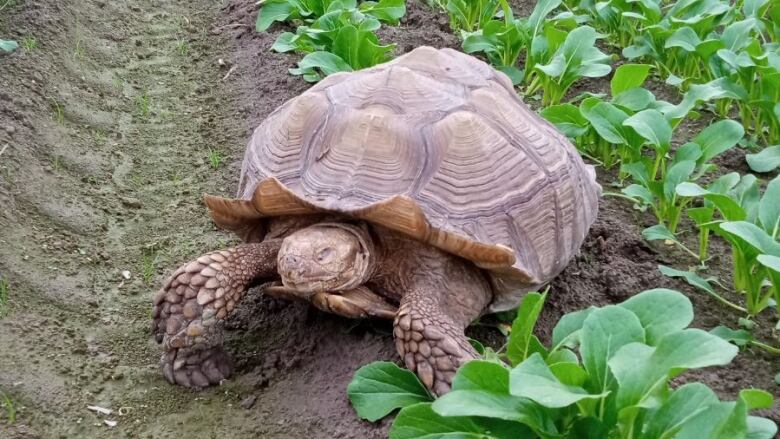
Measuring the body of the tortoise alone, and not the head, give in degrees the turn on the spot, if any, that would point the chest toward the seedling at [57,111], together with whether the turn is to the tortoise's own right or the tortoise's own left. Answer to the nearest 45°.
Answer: approximately 90° to the tortoise's own right

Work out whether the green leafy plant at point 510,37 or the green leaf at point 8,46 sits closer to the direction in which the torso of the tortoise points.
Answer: the green leaf

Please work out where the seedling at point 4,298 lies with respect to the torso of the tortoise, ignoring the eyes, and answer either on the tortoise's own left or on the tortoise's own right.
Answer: on the tortoise's own right

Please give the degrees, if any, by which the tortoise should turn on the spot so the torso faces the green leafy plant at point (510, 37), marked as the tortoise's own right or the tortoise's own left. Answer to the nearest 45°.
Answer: approximately 135° to the tortoise's own right

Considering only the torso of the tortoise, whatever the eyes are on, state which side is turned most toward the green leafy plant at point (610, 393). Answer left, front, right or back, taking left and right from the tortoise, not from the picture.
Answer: left

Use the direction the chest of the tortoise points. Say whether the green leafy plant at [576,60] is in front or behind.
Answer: behind

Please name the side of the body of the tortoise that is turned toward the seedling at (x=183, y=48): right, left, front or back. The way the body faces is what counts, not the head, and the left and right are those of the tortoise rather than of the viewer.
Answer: right

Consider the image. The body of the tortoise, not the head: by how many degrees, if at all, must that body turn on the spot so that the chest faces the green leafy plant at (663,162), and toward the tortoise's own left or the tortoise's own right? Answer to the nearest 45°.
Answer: approximately 180°

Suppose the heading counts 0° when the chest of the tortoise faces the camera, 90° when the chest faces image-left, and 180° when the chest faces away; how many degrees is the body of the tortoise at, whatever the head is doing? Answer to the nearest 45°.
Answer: approximately 45°

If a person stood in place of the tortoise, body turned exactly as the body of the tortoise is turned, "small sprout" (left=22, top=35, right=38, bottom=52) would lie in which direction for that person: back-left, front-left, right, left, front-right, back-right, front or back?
right

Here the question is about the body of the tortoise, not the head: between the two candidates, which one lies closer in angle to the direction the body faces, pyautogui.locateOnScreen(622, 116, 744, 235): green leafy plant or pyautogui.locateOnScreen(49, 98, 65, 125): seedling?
the seedling

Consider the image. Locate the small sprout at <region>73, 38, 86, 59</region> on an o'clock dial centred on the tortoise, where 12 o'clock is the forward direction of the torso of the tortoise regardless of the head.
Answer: The small sprout is roughly at 3 o'clock from the tortoise.

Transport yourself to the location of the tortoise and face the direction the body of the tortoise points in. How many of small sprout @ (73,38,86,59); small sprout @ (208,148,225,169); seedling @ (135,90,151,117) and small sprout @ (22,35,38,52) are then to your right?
4
